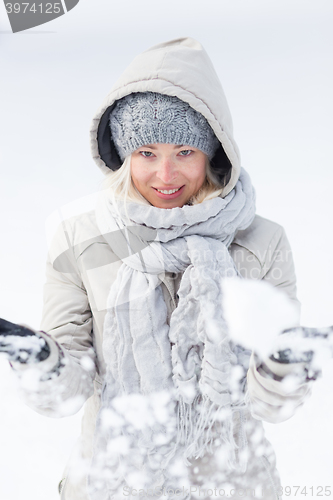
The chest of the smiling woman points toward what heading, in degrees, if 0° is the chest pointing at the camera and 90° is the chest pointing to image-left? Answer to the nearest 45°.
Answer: approximately 0°
